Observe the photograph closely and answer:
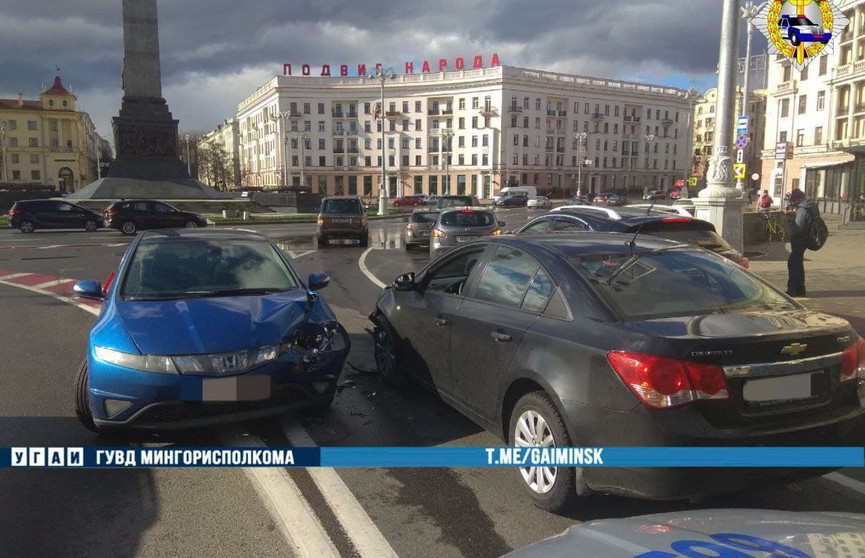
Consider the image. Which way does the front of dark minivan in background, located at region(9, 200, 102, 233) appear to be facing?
to the viewer's right

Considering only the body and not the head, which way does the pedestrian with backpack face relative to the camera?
to the viewer's left

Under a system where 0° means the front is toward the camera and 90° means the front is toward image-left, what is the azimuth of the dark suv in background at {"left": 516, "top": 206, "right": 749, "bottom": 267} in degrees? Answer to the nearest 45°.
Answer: approximately 135°

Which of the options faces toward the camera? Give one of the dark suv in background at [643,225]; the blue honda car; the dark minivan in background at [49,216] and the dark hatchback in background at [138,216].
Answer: the blue honda car

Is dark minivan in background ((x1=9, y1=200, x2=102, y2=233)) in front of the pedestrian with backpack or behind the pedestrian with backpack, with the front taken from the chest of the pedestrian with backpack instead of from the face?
in front

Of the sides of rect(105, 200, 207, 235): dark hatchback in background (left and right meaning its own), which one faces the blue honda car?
right

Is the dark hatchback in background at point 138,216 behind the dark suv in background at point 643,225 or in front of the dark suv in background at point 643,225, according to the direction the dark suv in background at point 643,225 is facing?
in front

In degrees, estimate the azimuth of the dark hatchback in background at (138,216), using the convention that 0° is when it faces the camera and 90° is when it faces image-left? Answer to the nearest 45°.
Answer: approximately 270°

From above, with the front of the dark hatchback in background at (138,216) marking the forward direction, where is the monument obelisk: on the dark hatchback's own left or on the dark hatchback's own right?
on the dark hatchback's own left

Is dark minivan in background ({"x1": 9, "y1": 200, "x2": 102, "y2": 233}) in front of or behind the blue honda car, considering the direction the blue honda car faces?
behind

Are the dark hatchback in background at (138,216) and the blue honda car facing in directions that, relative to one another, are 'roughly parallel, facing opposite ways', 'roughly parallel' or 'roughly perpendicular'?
roughly perpendicular
